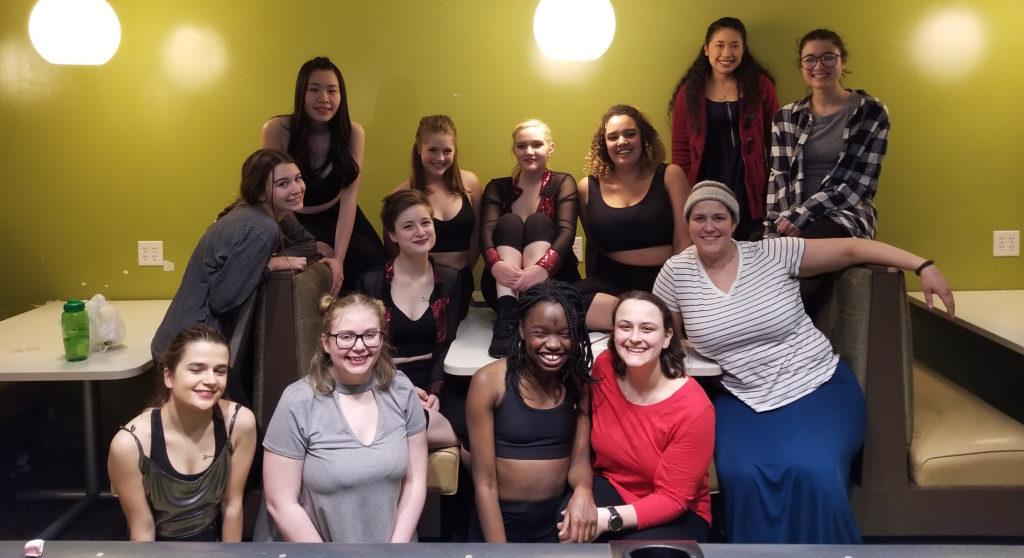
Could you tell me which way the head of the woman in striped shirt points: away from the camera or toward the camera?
toward the camera

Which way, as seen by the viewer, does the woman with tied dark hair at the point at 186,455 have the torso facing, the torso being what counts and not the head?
toward the camera

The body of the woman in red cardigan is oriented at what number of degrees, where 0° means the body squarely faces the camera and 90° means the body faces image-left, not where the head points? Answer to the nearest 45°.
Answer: approximately 0°

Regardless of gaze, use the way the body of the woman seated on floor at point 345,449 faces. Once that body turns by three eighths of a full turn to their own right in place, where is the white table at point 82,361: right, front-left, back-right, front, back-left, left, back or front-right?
front

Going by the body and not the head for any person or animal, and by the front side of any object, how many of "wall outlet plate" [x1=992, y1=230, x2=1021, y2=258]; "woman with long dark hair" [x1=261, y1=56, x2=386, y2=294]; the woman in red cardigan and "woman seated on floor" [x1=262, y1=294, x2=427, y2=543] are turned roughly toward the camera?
4

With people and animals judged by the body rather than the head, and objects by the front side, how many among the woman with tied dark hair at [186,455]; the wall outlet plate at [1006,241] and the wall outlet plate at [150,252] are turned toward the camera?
3

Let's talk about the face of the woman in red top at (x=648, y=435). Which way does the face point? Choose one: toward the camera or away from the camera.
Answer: toward the camera

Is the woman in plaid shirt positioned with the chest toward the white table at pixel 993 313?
no

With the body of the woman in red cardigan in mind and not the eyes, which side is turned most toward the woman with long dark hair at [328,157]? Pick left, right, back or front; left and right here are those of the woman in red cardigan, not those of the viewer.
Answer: right

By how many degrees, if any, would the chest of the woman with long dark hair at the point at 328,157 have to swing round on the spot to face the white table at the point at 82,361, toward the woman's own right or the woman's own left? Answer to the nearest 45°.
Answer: approximately 90° to the woman's own right

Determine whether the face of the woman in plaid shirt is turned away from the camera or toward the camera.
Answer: toward the camera

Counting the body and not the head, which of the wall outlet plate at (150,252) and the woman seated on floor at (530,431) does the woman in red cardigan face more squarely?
the woman seated on floor

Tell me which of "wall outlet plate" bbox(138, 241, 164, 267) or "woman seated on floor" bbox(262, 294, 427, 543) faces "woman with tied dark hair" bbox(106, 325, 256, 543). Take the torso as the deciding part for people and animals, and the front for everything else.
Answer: the wall outlet plate

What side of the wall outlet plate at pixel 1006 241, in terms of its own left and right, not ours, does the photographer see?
front

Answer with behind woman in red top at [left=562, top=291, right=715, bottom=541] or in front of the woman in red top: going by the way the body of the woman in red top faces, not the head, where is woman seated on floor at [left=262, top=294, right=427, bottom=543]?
in front

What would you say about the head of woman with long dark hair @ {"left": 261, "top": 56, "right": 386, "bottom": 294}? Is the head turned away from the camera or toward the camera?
toward the camera

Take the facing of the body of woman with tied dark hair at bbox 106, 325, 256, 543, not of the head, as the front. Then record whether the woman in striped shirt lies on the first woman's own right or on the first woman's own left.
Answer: on the first woman's own left

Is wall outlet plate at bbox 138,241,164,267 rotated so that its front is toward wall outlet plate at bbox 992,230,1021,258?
no
